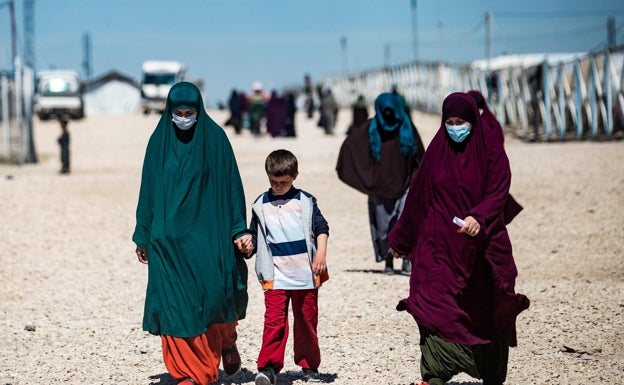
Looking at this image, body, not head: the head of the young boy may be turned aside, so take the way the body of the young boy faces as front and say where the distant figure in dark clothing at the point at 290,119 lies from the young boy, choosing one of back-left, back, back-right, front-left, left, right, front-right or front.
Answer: back

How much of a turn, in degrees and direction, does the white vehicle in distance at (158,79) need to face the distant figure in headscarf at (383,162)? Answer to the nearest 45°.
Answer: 0° — it already faces them

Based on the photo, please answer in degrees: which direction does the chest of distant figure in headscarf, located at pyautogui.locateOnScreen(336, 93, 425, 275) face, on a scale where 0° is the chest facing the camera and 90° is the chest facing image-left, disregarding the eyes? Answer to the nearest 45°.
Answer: approximately 0°

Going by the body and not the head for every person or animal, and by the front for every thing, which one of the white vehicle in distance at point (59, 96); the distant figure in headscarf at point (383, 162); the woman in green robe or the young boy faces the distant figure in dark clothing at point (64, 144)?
the white vehicle in distance

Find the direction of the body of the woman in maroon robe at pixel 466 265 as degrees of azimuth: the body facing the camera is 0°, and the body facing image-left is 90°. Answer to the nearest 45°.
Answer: approximately 0°

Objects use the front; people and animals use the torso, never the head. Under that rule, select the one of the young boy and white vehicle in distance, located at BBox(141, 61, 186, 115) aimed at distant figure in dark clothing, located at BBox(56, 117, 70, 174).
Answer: the white vehicle in distance
